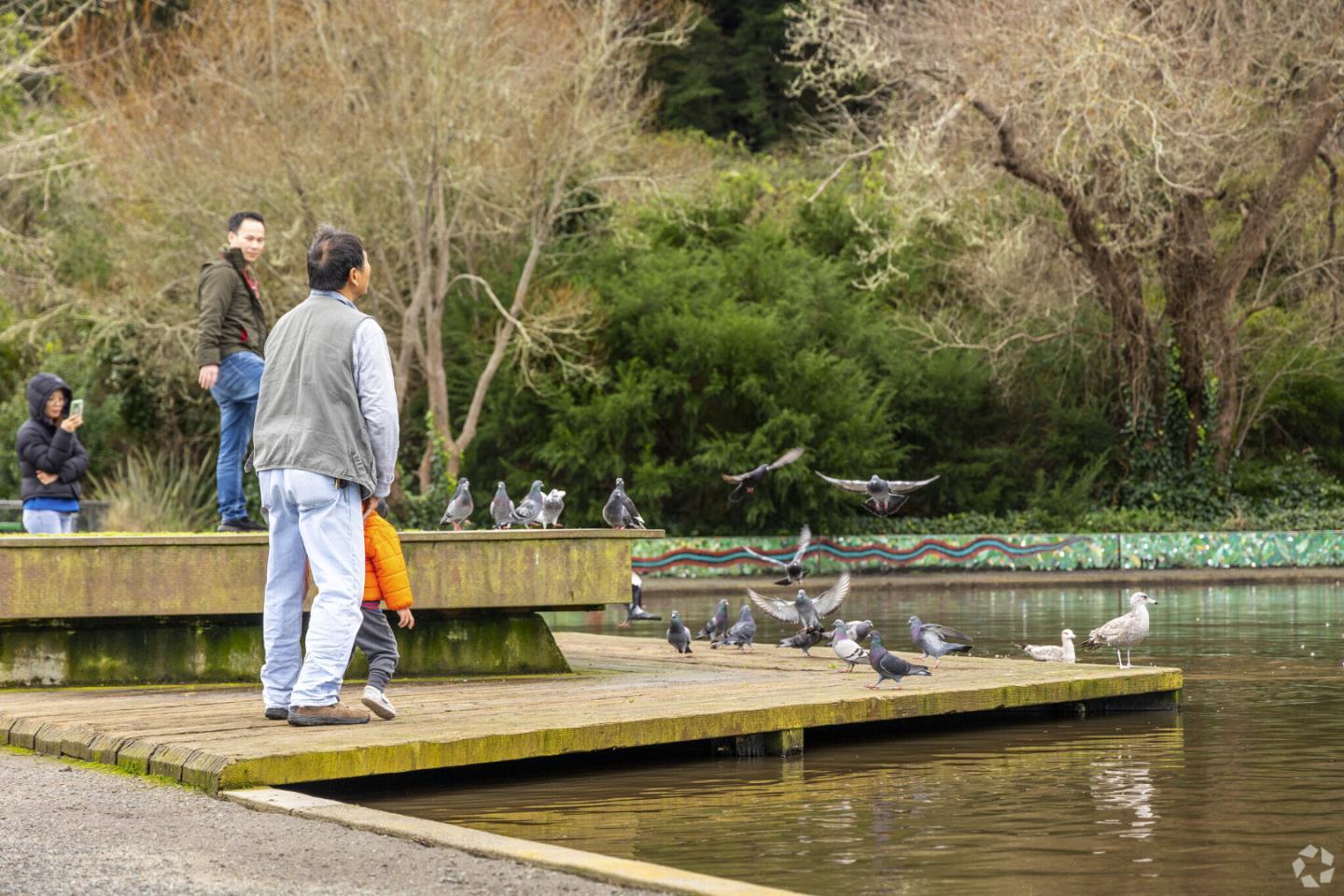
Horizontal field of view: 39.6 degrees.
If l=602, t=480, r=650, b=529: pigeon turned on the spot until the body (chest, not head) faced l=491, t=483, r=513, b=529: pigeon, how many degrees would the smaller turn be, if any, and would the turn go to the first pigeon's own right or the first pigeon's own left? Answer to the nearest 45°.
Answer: approximately 45° to the first pigeon's own right

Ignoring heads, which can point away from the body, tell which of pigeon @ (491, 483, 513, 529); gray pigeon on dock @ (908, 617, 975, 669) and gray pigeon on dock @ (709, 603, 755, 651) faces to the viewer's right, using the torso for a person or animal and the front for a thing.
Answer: gray pigeon on dock @ (709, 603, 755, 651)

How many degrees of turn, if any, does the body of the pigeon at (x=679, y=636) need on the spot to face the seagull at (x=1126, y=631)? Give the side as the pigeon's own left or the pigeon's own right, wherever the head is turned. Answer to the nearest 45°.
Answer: approximately 135° to the pigeon's own left

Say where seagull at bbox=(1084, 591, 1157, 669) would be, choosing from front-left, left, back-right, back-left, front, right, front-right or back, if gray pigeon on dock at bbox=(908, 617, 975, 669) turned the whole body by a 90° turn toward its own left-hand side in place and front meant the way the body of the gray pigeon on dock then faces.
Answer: left

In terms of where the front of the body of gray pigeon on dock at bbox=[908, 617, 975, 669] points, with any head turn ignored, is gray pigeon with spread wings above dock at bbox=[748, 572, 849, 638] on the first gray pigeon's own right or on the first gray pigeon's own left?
on the first gray pigeon's own right

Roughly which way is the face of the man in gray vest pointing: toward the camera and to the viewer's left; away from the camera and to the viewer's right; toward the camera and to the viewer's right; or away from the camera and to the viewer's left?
away from the camera and to the viewer's right
